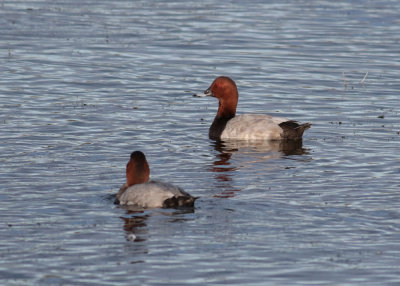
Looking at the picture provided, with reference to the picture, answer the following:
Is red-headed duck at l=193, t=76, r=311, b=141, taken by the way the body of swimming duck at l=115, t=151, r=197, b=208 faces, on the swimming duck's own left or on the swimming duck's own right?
on the swimming duck's own right

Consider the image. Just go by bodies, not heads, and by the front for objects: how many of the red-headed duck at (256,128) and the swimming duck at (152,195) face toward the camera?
0

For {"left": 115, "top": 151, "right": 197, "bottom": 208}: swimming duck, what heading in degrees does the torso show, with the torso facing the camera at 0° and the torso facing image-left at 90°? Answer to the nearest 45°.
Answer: approximately 135°

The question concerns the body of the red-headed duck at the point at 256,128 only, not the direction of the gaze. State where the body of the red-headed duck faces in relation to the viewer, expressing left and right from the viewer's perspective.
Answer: facing to the left of the viewer

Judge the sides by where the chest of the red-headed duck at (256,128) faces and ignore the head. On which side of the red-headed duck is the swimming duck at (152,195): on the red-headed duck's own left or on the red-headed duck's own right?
on the red-headed duck's own left
